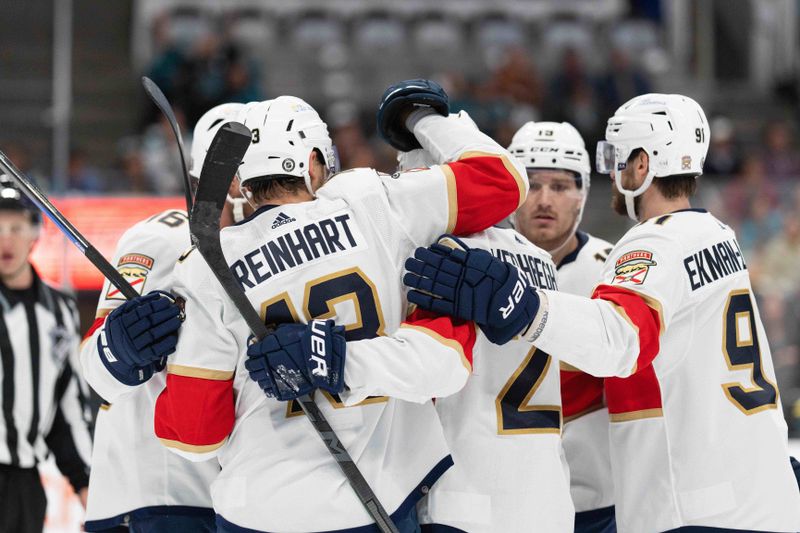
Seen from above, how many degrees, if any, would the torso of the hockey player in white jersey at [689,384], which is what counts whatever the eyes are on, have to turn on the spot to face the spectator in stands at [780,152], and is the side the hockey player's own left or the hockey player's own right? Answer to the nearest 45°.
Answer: approximately 45° to the hockey player's own right

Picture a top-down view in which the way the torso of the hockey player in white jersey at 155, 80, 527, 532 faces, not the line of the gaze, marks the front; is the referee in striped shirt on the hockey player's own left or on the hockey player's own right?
on the hockey player's own left

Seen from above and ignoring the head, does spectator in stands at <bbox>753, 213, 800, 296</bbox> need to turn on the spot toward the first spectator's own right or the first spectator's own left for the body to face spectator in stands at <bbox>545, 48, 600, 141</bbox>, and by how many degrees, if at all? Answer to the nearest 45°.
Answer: approximately 135° to the first spectator's own right

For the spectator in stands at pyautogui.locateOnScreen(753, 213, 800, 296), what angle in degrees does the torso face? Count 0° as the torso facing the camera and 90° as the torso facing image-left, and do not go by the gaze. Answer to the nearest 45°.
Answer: approximately 0°

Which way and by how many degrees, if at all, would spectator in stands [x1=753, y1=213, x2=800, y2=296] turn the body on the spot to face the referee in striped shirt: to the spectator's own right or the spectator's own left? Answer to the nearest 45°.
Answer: approximately 45° to the spectator's own right

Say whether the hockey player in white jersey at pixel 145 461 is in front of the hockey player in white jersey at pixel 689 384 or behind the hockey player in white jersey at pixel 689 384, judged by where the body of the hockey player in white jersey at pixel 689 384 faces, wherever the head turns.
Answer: in front

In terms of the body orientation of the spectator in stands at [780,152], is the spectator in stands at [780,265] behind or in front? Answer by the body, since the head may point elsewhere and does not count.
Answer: in front

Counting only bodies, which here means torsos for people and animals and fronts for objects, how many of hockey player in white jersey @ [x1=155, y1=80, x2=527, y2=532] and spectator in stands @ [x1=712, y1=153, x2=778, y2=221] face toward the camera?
1

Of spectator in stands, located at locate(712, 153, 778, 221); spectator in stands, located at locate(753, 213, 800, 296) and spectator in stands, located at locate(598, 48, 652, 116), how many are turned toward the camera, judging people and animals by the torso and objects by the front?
3

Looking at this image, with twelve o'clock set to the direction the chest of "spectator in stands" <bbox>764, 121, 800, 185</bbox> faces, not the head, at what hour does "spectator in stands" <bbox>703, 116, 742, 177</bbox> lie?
"spectator in stands" <bbox>703, 116, 742, 177</bbox> is roughly at 2 o'clock from "spectator in stands" <bbox>764, 121, 800, 185</bbox>.

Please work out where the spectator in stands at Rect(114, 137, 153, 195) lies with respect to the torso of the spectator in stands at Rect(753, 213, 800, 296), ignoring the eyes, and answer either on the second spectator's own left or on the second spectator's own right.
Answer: on the second spectator's own right

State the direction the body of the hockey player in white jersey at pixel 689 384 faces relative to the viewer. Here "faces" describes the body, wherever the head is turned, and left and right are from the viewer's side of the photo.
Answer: facing away from the viewer and to the left of the viewer

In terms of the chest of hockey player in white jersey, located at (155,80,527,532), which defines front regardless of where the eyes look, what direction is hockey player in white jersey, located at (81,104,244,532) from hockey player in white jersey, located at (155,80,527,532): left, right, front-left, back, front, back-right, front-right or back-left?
left
